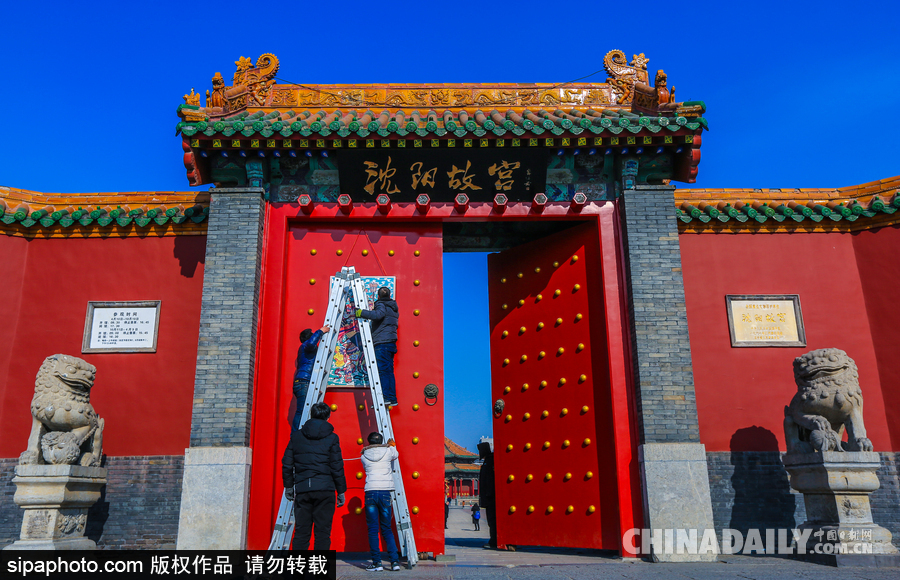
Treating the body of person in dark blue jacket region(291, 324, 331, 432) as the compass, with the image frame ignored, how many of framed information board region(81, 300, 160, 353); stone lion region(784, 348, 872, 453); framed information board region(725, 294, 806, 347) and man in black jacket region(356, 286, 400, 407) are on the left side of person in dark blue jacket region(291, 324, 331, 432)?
1

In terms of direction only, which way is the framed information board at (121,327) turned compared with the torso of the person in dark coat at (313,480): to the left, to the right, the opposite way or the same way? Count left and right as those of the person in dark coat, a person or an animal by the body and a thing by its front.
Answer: the opposite way

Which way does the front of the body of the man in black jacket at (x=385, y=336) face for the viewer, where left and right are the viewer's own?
facing away from the viewer and to the left of the viewer

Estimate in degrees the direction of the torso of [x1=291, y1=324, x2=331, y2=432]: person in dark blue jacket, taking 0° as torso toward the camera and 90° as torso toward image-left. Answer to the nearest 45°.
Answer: approximately 225°

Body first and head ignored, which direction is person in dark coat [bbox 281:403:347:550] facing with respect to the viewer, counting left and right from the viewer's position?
facing away from the viewer

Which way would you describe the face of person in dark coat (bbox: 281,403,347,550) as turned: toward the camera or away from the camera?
away from the camera

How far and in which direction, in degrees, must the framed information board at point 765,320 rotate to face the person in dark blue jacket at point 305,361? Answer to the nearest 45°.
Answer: approximately 45° to its right

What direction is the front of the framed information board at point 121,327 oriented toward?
toward the camera

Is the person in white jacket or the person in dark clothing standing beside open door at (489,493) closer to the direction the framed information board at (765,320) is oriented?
the person in white jacket

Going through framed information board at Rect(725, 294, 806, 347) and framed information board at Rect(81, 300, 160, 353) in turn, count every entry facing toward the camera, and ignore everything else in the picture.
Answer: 2
